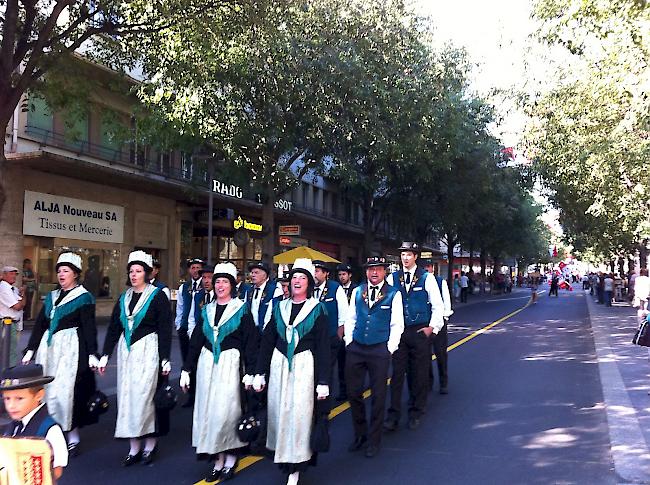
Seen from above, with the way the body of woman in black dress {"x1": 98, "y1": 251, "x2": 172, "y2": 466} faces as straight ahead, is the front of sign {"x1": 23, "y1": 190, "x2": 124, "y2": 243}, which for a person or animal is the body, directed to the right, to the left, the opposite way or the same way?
to the left

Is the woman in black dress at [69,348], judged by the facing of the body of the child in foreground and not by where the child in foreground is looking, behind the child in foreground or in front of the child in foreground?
behind

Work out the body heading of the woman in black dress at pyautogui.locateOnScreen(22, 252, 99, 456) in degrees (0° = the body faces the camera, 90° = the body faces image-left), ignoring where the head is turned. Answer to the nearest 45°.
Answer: approximately 45°

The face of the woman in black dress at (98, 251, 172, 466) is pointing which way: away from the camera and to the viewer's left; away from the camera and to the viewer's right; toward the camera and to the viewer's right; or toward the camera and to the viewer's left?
toward the camera and to the viewer's left

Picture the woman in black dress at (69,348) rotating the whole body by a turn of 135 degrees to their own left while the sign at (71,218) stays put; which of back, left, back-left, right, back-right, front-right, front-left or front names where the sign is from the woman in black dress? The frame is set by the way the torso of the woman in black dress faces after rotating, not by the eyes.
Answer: left

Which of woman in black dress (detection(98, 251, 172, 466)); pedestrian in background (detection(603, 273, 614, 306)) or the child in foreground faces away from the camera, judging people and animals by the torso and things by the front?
the pedestrian in background

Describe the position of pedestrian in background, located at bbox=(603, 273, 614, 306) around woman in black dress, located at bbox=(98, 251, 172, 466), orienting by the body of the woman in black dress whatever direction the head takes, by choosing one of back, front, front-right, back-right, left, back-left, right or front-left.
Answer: back

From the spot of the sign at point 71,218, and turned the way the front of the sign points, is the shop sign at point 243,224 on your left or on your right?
on your left

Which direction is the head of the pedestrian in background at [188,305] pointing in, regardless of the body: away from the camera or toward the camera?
toward the camera

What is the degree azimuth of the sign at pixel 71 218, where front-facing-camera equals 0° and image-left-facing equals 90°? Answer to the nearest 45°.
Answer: approximately 315°

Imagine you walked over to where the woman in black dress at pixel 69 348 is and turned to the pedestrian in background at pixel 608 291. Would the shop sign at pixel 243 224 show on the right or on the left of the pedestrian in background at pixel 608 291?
left

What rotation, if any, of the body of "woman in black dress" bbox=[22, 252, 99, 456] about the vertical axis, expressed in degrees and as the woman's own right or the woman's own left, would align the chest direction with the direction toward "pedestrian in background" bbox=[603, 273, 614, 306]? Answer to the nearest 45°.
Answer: approximately 180°

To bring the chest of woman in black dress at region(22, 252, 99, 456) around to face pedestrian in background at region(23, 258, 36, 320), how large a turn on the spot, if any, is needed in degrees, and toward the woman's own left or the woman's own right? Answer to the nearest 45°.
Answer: approximately 135° to the woman's own right

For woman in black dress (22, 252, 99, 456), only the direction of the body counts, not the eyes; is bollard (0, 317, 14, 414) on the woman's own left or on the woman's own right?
on the woman's own right
